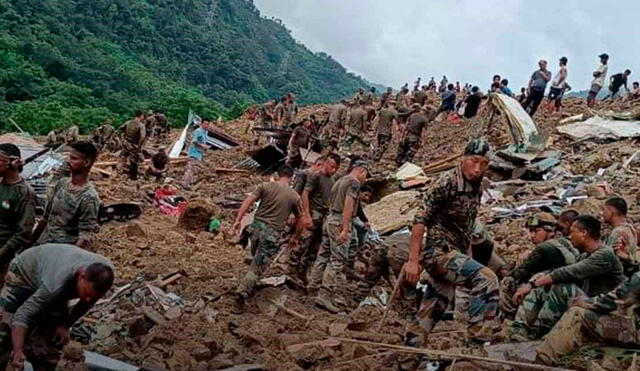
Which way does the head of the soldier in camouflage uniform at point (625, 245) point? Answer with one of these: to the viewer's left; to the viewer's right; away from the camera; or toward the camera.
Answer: to the viewer's left

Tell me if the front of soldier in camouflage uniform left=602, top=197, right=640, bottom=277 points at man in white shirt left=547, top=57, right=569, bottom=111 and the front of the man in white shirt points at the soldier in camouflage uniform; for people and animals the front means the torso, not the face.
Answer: no

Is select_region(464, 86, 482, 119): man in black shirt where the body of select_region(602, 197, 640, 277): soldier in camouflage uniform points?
no

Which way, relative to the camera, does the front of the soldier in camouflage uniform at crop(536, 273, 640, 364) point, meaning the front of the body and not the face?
to the viewer's left

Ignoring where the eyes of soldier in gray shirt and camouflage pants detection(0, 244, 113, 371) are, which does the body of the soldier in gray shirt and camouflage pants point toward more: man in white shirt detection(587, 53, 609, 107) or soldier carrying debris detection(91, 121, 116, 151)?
the man in white shirt

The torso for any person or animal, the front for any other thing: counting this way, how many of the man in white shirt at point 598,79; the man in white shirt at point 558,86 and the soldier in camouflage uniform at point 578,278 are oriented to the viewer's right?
0

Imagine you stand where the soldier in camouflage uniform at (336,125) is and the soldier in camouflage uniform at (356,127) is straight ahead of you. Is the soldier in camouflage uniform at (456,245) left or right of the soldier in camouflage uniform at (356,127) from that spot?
right

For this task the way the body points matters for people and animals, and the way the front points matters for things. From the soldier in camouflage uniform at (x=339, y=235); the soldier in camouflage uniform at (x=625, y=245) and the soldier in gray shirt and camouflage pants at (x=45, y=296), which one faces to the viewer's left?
the soldier in camouflage uniform at (x=625, y=245)

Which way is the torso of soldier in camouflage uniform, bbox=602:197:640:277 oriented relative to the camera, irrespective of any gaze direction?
to the viewer's left

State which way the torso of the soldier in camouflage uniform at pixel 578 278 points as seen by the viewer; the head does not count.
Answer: to the viewer's left
